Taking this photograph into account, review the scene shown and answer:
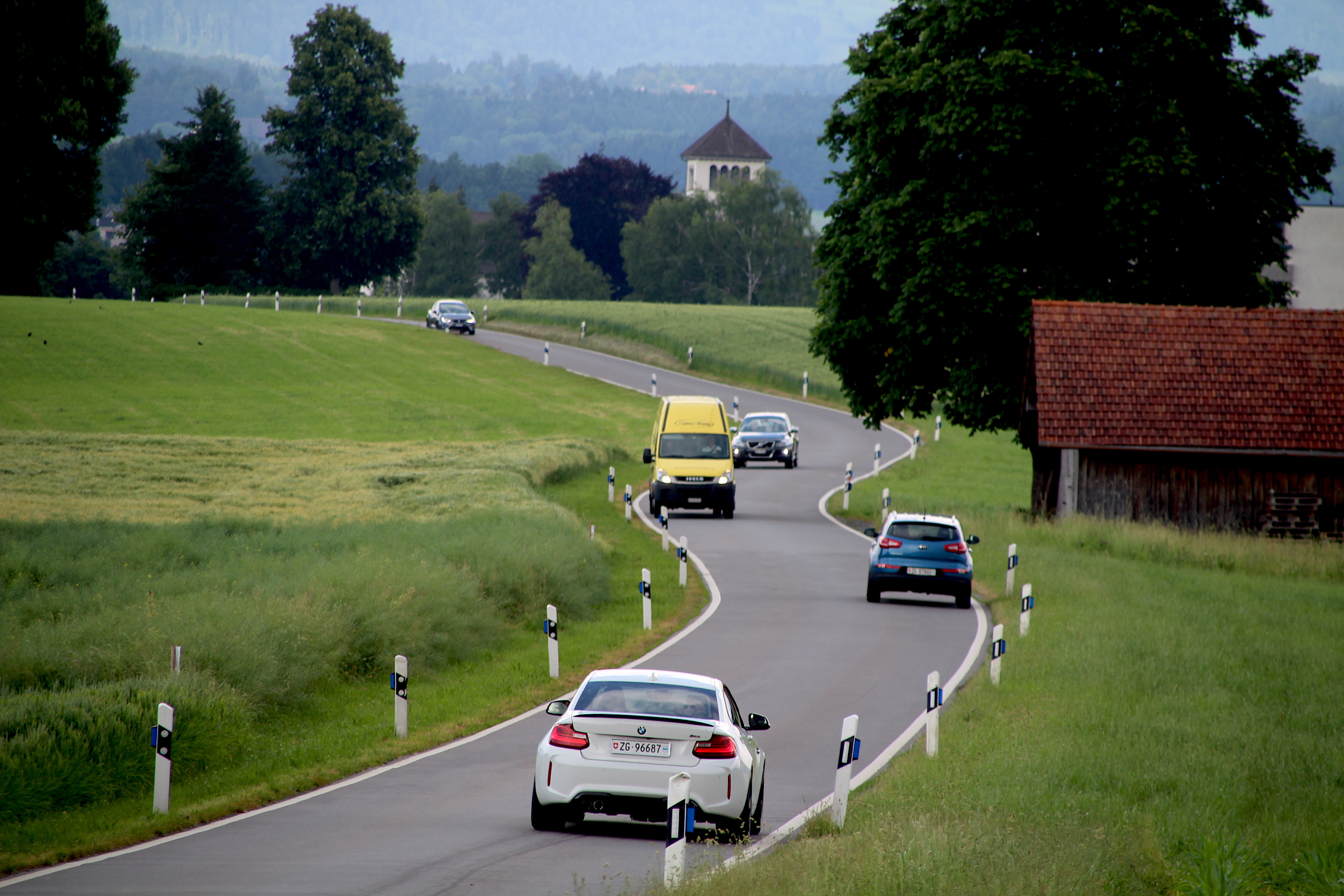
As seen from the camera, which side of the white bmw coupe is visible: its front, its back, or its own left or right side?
back

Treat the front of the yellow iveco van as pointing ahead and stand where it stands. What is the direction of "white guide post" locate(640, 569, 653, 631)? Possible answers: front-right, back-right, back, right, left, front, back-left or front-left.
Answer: front

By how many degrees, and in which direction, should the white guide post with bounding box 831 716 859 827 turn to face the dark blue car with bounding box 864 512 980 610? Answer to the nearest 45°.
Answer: approximately 180°

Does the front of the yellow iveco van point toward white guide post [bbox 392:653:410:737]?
yes

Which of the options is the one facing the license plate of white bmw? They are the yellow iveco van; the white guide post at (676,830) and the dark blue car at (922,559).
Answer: the yellow iveco van

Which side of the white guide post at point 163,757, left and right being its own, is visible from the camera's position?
front

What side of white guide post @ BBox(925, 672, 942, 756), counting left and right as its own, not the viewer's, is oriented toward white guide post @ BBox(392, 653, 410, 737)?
right

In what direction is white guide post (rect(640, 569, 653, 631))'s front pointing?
toward the camera

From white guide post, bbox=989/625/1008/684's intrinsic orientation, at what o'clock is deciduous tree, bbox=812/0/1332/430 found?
The deciduous tree is roughly at 6 o'clock from the white guide post.

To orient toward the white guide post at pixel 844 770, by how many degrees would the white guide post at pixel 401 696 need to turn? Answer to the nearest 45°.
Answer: approximately 45° to its left

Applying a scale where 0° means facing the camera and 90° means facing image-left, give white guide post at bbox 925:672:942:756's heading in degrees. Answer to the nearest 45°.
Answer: approximately 0°

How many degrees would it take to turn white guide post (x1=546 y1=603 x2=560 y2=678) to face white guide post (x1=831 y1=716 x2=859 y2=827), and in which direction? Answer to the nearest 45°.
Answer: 0° — it already faces it

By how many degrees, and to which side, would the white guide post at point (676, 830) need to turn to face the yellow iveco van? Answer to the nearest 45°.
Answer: approximately 180°

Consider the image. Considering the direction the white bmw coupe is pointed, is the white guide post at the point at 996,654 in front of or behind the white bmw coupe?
in front

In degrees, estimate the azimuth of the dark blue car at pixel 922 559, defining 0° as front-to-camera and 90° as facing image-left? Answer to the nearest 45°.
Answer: approximately 180°

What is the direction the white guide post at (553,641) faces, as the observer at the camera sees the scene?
facing the viewer

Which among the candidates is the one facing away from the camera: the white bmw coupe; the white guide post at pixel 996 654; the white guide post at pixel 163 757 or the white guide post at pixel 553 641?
the white bmw coupe
